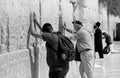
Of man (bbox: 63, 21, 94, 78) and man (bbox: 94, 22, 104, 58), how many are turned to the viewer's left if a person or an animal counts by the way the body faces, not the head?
2

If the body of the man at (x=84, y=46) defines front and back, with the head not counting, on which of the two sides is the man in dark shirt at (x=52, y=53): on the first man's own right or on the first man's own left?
on the first man's own left

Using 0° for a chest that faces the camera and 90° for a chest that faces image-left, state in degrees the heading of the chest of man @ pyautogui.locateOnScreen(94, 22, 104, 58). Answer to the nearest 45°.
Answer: approximately 90°

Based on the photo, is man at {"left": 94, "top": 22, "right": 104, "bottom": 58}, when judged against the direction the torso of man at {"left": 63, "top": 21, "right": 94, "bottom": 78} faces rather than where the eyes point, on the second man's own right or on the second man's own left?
on the second man's own right

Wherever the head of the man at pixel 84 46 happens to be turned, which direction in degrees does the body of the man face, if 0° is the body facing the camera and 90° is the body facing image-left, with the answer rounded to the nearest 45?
approximately 90°

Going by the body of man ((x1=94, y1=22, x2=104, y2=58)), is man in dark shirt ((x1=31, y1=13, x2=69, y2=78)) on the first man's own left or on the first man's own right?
on the first man's own left

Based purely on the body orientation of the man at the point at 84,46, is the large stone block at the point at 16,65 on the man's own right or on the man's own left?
on the man's own left

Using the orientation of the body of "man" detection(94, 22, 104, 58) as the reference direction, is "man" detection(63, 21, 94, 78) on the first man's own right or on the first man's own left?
on the first man's own left

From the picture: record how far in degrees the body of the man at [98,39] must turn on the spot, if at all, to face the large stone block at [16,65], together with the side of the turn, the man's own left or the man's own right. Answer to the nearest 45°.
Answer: approximately 90° to the man's own left
